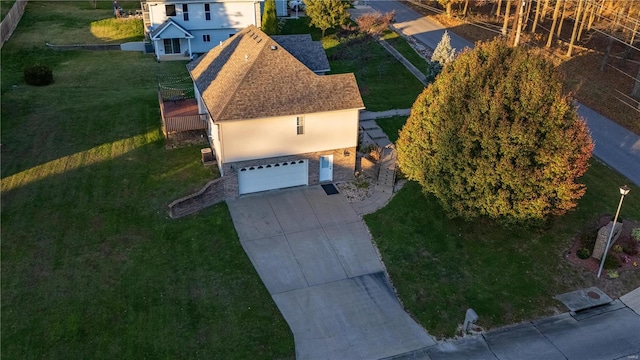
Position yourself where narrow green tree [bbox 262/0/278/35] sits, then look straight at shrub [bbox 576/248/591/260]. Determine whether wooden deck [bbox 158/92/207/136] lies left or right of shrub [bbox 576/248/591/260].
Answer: right

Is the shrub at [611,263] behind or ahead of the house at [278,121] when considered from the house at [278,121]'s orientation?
ahead

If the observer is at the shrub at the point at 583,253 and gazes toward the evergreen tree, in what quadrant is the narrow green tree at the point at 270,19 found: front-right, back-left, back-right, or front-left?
front-left

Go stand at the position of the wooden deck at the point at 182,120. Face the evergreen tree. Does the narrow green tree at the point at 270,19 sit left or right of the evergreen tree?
left

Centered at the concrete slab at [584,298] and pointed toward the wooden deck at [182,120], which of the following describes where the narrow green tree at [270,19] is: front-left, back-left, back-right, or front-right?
front-right

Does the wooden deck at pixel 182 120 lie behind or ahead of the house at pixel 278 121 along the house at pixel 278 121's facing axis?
behind

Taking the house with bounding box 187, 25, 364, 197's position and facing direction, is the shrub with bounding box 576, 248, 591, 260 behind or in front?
in front

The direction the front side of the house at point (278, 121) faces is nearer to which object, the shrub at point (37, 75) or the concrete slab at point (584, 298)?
the concrete slab

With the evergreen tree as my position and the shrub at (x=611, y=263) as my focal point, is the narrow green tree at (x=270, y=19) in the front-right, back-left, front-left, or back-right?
back-right
